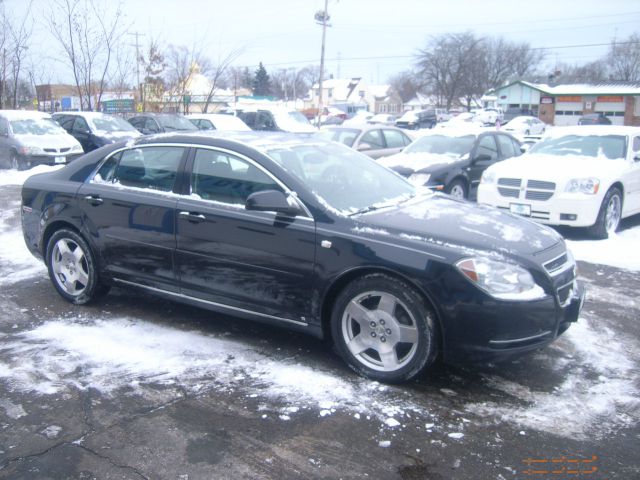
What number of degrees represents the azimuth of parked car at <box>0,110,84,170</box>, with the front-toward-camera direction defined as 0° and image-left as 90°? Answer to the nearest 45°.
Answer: approximately 315°

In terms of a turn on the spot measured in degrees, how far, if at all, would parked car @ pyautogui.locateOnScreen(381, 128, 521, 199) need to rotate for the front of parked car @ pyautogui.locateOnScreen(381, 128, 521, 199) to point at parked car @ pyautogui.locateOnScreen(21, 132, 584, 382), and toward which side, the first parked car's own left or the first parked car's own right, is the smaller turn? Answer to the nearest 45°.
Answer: approximately 45° to the first parked car's own left

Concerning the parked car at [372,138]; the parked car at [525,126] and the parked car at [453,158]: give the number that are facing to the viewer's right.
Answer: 0

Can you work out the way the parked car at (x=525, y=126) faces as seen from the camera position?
facing the viewer and to the left of the viewer

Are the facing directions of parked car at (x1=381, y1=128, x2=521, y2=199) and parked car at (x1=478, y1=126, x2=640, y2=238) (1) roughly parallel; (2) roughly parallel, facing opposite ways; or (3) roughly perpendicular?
roughly parallel

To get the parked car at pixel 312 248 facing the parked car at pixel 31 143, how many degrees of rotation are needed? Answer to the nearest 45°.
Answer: approximately 180°

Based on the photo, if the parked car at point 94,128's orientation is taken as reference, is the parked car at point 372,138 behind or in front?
in front

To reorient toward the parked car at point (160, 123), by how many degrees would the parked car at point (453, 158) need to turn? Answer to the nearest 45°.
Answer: approximately 90° to its right

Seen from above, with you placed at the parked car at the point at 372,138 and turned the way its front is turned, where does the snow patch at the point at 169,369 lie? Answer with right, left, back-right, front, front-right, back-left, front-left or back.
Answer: front-left

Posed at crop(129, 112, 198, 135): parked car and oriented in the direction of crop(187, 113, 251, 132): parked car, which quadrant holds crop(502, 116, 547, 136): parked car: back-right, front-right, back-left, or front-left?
front-left

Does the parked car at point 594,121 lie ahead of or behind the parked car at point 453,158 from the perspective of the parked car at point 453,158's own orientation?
behind

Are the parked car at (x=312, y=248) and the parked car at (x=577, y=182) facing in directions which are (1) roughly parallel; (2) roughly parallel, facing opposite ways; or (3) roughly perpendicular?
roughly perpendicular

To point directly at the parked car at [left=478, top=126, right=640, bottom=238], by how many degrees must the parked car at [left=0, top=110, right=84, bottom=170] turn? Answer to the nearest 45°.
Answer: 0° — it already faces it

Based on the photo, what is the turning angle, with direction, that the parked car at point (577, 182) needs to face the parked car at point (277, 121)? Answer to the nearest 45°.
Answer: approximately 90° to its right

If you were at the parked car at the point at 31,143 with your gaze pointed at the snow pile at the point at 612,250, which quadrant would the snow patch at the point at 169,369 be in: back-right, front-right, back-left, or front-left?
front-right
